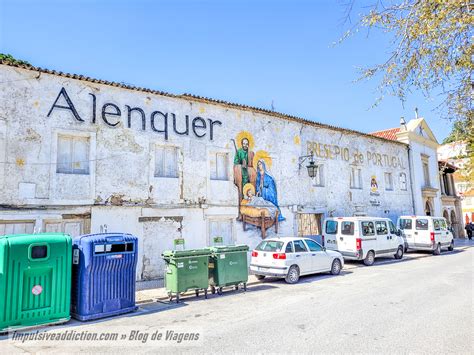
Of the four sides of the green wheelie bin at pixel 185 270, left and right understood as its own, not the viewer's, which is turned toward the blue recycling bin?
right

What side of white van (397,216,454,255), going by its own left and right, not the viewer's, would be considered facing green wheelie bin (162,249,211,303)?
back

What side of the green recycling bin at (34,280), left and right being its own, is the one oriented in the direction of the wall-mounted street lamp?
left

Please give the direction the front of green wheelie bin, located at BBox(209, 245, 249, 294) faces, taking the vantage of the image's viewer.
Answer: facing the viewer and to the right of the viewer

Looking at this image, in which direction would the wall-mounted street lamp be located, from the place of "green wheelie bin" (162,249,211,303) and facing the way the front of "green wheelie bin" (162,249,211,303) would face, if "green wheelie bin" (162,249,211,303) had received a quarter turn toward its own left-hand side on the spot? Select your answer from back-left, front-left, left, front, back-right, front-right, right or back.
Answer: front

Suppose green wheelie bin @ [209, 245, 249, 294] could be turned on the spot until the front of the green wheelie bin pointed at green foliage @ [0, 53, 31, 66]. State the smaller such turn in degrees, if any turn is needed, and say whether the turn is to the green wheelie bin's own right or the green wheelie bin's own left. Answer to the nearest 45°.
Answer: approximately 135° to the green wheelie bin's own right

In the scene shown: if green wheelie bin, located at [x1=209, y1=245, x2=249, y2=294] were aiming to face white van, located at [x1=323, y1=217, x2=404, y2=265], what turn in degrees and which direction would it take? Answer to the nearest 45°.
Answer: approximately 90° to its left
